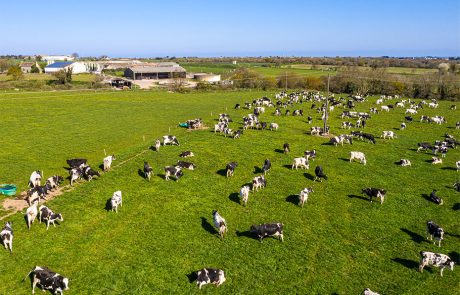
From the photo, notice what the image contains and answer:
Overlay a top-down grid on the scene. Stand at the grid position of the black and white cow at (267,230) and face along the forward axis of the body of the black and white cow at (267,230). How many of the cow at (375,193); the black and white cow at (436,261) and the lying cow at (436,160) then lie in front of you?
0

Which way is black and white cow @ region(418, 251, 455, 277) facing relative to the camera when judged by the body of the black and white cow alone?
to the viewer's right

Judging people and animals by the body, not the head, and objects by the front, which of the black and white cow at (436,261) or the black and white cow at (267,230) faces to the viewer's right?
the black and white cow at (436,261)

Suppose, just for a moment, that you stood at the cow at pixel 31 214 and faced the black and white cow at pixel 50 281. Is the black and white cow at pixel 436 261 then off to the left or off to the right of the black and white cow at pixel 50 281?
left

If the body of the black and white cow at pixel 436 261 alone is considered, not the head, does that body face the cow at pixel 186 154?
no

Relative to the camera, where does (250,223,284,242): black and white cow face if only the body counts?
to the viewer's left

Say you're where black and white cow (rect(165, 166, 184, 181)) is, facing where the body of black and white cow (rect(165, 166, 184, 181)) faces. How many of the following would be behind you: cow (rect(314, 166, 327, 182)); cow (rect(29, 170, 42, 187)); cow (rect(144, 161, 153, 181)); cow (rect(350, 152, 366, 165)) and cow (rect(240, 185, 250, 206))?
2

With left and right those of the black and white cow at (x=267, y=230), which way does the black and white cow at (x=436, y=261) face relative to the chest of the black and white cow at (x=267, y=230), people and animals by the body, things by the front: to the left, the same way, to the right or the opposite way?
the opposite way
